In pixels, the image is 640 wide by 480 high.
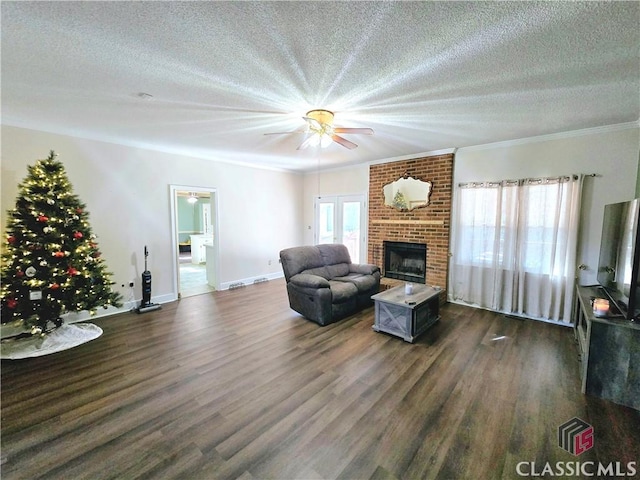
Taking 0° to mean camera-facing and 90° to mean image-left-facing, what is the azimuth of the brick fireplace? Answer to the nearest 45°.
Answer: approximately 45°

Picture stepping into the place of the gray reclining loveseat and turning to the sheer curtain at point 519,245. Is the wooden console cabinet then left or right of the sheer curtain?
right

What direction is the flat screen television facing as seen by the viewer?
to the viewer's left

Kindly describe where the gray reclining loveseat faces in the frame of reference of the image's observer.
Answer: facing the viewer and to the right of the viewer

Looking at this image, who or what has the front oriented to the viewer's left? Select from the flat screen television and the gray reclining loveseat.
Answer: the flat screen television

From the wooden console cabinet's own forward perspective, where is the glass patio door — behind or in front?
in front

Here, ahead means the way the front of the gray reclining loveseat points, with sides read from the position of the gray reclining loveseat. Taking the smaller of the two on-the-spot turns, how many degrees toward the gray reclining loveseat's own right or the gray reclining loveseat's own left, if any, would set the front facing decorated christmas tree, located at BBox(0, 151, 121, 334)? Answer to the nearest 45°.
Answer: approximately 135° to the gray reclining loveseat's own right

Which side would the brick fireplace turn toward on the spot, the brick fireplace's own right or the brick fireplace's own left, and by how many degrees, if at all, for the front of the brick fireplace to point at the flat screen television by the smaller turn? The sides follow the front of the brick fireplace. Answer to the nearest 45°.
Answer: approximately 90° to the brick fireplace's own left

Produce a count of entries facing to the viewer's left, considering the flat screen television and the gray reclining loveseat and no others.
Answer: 1

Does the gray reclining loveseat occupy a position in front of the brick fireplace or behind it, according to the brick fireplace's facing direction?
in front

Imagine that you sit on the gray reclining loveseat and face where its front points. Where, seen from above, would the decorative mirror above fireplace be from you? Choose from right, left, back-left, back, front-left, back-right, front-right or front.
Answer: left

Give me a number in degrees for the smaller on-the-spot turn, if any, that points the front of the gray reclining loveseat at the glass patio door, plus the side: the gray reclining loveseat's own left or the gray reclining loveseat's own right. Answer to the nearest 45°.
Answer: approximately 135° to the gray reclining loveseat's own left

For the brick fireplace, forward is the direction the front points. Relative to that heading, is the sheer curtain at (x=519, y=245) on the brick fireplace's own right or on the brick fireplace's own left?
on the brick fireplace's own left

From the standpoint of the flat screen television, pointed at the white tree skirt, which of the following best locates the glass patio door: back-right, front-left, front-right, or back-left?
front-right

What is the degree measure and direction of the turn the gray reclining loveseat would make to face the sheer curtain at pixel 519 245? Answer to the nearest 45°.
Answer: approximately 45° to its left

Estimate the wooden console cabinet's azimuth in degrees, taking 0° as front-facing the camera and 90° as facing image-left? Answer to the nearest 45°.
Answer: approximately 90°
